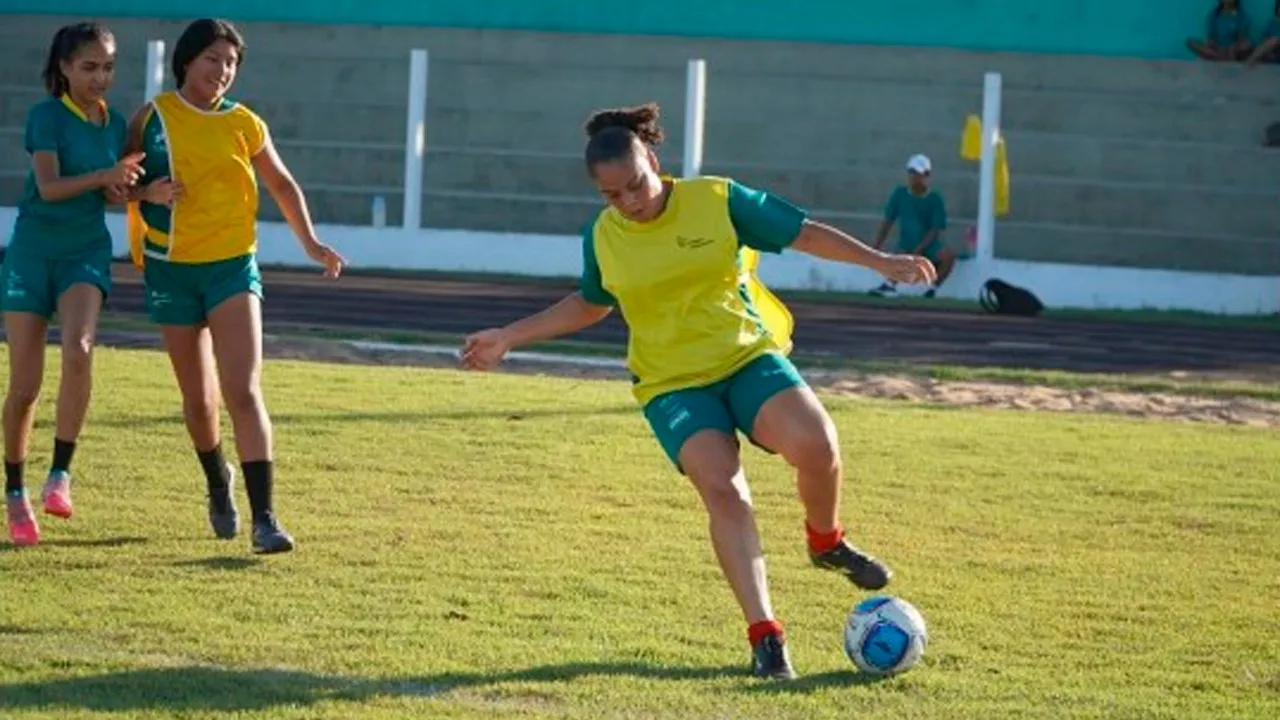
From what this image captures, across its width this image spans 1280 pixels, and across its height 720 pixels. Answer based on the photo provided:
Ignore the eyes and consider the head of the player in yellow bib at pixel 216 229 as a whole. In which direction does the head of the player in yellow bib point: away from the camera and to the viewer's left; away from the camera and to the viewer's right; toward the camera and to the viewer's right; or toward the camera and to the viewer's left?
toward the camera and to the viewer's right

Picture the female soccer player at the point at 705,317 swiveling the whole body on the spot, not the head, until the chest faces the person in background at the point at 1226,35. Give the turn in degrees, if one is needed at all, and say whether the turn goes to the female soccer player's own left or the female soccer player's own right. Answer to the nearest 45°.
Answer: approximately 180°

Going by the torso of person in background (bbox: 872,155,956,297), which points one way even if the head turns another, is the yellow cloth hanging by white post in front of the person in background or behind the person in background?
behind

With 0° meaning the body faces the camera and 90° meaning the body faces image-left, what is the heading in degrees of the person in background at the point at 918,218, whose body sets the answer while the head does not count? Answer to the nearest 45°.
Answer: approximately 0°

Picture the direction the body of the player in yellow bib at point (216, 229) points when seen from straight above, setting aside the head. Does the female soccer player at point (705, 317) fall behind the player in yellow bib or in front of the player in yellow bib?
in front

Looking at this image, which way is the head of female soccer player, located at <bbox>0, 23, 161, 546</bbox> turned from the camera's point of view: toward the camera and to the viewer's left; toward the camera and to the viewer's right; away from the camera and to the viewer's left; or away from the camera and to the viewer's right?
toward the camera and to the viewer's right

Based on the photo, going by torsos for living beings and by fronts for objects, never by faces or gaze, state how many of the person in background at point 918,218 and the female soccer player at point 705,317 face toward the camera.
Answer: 2

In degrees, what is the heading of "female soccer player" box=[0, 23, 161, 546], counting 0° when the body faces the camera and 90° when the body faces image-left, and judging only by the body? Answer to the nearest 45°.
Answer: approximately 315°

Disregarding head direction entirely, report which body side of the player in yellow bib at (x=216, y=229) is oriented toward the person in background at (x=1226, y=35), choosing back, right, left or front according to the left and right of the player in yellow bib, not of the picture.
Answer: left

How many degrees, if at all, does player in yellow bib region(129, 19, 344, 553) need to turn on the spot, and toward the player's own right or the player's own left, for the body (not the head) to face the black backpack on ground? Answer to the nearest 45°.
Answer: approximately 90° to the player's own left

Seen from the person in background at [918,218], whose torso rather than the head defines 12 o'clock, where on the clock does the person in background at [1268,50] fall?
the person in background at [1268,50] is roughly at 8 o'clock from the person in background at [918,218].
